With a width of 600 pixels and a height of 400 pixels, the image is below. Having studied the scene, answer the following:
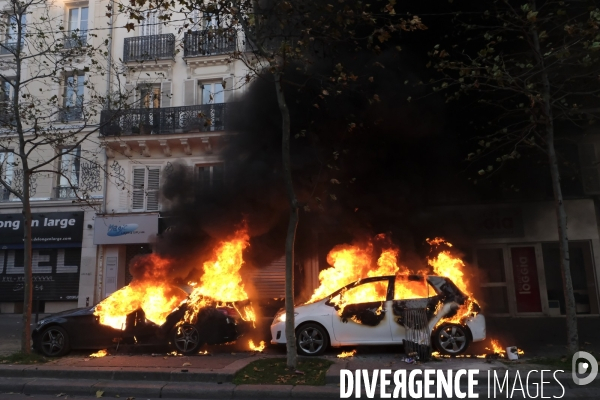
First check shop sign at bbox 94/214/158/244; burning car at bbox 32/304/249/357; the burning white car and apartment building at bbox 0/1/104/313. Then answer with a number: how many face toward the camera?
2

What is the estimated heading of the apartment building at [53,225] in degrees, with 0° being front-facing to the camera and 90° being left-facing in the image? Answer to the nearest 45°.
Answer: approximately 0°

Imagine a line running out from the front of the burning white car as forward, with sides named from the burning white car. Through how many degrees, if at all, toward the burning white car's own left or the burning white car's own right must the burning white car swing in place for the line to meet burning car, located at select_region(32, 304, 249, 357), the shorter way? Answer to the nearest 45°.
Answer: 0° — it already faces it

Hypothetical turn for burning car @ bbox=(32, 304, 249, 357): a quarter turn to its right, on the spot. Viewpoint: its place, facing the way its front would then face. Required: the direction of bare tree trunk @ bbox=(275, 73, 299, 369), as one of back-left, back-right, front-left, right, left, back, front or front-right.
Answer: back-right

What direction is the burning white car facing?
to the viewer's left

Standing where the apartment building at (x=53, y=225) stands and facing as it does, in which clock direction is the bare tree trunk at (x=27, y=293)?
The bare tree trunk is roughly at 12 o'clock from the apartment building.

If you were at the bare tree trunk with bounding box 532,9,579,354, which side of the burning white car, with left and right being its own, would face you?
back

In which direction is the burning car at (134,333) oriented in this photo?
to the viewer's left

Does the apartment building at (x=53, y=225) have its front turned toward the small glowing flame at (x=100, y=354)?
yes

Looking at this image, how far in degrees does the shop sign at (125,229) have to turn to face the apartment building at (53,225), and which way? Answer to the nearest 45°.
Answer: approximately 135° to its right

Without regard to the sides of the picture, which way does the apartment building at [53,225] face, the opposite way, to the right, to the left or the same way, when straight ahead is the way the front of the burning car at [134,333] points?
to the left

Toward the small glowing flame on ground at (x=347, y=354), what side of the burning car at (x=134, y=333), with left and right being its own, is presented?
back
